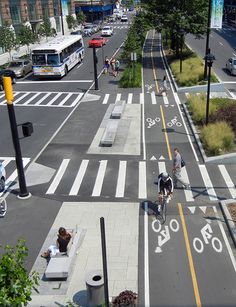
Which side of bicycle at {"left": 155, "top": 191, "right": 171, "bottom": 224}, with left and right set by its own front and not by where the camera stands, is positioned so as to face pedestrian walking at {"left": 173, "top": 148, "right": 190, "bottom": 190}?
back

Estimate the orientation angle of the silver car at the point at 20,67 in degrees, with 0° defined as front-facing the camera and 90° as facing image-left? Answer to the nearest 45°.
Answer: approximately 45°

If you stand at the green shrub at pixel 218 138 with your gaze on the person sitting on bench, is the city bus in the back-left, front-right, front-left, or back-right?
back-right

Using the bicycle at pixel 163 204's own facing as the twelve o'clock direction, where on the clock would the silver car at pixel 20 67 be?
The silver car is roughly at 5 o'clock from the bicycle.

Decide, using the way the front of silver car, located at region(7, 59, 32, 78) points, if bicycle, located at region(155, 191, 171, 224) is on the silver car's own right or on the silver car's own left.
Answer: on the silver car's own left
